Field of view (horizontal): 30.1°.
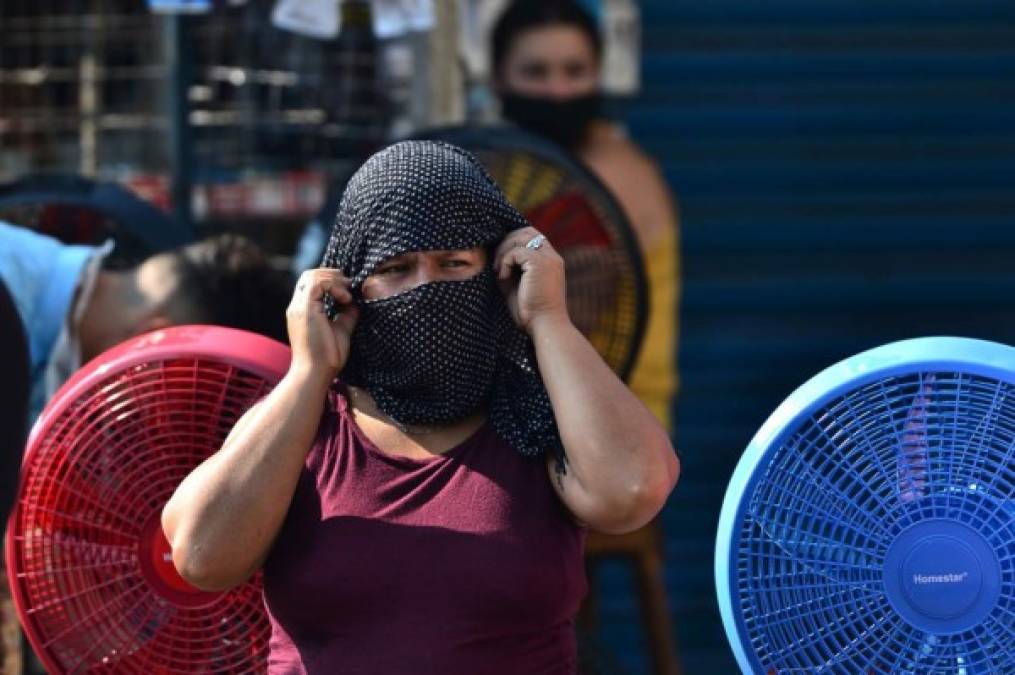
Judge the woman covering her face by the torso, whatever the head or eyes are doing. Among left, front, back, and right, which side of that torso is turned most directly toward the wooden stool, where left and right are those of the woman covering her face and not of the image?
back

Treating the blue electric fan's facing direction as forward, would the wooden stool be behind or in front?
behind

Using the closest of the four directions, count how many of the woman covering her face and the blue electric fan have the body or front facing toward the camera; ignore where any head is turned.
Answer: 2

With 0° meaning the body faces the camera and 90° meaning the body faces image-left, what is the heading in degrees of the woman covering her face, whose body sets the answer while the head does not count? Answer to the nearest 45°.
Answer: approximately 0°

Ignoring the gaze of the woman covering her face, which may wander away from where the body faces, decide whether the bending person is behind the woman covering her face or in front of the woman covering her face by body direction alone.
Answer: behind

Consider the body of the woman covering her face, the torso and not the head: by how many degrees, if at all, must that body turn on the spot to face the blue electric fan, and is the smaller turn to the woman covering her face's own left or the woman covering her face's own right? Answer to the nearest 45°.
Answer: approximately 90° to the woman covering her face's own left

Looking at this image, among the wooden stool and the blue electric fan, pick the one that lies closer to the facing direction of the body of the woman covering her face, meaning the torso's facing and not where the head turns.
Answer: the blue electric fan

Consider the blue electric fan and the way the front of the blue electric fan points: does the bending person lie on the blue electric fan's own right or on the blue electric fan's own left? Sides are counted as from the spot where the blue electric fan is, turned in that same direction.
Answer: on the blue electric fan's own right

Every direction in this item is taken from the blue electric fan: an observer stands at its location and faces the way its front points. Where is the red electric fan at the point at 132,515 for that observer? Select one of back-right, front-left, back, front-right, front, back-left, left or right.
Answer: right
